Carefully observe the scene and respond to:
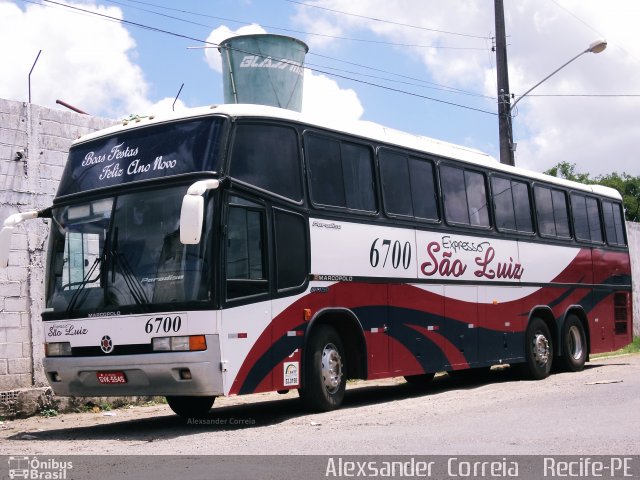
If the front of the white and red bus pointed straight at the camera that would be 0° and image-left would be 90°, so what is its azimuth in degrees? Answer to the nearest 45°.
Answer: approximately 45°

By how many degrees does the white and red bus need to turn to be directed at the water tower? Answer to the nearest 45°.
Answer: approximately 135° to its right

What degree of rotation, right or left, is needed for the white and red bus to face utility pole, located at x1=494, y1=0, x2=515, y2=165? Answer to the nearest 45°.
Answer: approximately 180°
